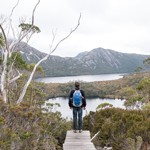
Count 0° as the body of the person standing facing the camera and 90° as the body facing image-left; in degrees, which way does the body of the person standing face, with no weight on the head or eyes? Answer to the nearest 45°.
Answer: approximately 180°
